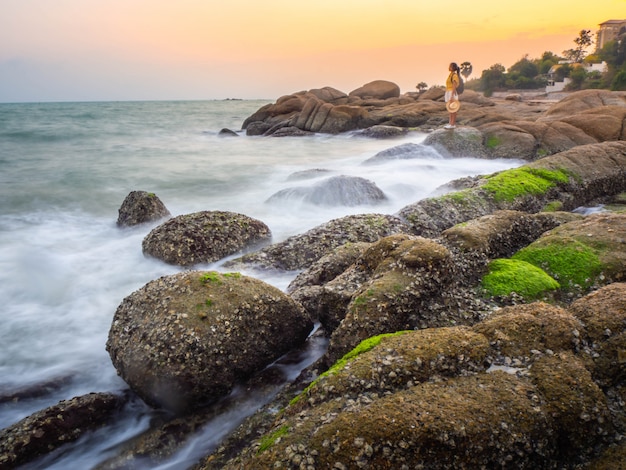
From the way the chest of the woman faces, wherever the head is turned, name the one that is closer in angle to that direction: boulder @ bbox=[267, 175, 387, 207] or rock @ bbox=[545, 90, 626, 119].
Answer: the boulder

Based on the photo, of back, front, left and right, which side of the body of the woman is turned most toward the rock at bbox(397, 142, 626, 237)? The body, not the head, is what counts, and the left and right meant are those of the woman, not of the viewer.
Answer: left

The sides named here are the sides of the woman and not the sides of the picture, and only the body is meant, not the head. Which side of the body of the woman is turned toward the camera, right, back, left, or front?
left

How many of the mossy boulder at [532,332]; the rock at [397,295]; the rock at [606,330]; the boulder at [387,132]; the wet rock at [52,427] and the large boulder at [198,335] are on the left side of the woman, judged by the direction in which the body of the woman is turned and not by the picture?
5

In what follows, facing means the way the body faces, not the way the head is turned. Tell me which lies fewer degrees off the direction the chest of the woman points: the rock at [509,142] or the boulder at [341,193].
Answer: the boulder

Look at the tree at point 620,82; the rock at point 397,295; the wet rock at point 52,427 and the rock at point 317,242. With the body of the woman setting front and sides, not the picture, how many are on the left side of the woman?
3

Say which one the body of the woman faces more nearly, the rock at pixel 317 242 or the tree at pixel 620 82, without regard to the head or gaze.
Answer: the rock

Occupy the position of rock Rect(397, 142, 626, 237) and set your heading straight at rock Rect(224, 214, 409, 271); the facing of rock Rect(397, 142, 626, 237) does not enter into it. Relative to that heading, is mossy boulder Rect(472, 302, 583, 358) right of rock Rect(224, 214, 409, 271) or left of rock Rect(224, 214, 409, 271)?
left

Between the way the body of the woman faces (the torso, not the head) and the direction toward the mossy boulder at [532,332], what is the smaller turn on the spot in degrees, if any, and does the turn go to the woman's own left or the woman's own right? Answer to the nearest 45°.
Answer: approximately 90° to the woman's own left

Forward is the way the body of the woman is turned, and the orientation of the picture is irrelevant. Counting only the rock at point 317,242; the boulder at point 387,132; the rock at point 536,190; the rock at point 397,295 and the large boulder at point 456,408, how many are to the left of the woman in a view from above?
4

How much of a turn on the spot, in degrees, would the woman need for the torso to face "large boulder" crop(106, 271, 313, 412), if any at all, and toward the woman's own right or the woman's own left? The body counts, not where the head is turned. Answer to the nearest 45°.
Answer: approximately 90° to the woman's own left

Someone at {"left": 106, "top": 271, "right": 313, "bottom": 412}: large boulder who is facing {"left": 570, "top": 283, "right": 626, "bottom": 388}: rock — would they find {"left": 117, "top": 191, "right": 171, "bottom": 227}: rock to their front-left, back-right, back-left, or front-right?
back-left

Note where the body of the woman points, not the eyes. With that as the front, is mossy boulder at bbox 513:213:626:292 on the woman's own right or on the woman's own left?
on the woman's own left

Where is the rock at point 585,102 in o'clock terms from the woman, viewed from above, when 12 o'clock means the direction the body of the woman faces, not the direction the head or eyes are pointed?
The rock is roughly at 5 o'clock from the woman.

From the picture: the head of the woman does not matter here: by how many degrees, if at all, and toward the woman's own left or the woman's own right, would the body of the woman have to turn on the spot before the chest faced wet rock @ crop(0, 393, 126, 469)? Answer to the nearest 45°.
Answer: approximately 90° to the woman's own left
